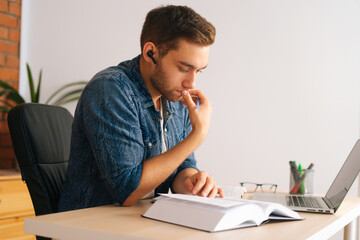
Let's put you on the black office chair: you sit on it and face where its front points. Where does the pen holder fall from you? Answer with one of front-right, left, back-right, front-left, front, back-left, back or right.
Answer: front-left

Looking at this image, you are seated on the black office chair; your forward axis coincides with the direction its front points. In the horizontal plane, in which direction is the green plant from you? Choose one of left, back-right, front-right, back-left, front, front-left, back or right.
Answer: back-left

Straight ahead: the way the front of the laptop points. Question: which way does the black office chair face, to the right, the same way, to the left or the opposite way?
the opposite way

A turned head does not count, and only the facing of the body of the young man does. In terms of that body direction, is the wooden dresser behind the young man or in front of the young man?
behind

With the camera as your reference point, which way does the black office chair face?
facing the viewer and to the right of the viewer

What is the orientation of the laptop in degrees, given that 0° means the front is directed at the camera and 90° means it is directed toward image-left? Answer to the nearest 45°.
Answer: approximately 90°

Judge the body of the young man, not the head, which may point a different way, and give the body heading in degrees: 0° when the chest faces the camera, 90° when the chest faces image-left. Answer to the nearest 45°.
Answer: approximately 315°

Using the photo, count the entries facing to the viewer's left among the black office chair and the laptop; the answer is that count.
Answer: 1

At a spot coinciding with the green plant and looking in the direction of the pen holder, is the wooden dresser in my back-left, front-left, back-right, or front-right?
front-right

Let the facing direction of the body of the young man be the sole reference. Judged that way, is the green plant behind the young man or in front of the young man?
behind

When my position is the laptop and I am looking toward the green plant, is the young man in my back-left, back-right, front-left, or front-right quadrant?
front-left

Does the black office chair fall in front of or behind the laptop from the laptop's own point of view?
in front

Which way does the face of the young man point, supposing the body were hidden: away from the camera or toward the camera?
toward the camera
